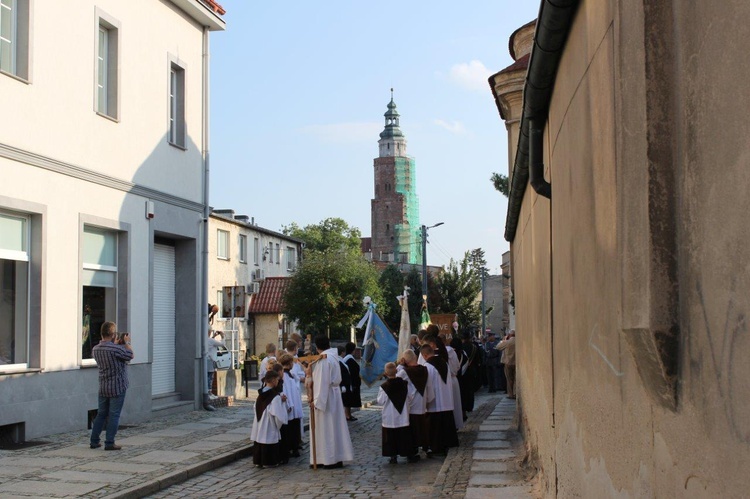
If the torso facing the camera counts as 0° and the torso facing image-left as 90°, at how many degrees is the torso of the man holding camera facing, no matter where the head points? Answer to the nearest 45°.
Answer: approximately 225°

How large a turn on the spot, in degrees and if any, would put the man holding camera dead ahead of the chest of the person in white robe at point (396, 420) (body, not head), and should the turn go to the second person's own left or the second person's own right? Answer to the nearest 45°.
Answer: approximately 90° to the second person's own left

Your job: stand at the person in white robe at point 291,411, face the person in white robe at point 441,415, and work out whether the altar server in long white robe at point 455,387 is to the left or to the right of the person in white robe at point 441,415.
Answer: left

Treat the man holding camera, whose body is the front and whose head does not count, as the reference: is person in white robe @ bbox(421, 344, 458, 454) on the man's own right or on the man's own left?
on the man's own right

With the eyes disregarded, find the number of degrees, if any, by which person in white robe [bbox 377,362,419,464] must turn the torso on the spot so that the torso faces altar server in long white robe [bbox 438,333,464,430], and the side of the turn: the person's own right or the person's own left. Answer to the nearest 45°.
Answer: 0° — they already face them

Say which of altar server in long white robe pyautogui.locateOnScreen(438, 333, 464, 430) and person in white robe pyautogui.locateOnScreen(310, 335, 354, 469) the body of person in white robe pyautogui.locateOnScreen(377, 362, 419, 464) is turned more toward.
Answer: the altar server in long white robe

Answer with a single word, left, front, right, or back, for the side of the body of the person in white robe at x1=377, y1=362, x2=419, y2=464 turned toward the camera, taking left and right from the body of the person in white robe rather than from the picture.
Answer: back

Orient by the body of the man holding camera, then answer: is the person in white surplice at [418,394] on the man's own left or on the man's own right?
on the man's own right

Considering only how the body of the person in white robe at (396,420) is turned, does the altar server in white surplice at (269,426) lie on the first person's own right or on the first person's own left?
on the first person's own left

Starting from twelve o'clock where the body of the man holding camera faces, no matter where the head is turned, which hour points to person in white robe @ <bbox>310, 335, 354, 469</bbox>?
The person in white robe is roughly at 2 o'clock from the man holding camera.

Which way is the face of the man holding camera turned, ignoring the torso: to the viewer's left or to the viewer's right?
to the viewer's right
